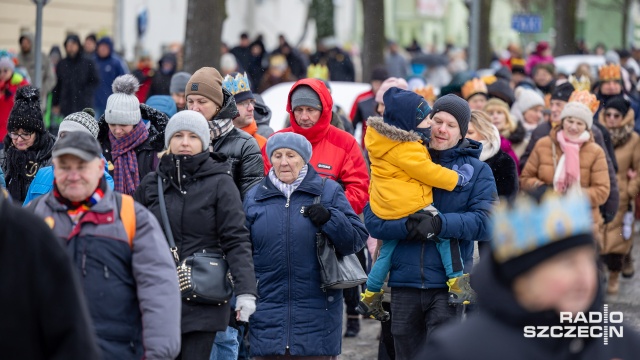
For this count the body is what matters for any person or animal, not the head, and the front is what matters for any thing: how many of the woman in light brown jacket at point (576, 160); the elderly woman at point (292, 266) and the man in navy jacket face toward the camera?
3

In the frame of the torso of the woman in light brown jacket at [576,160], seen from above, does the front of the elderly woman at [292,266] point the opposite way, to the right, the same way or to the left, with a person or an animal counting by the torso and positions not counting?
the same way

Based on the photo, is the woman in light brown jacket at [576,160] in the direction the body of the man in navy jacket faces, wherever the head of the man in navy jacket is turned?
no

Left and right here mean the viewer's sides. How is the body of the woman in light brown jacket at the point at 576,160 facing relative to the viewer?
facing the viewer

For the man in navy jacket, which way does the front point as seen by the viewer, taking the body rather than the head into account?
toward the camera

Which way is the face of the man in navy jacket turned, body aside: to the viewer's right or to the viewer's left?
to the viewer's left

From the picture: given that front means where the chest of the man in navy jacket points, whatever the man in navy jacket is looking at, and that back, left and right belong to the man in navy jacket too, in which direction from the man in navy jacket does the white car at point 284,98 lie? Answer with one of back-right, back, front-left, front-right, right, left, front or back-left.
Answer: back

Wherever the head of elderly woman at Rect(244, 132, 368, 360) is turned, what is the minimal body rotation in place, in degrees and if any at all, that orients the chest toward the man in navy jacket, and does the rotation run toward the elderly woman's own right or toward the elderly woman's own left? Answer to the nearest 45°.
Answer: approximately 90° to the elderly woman's own left

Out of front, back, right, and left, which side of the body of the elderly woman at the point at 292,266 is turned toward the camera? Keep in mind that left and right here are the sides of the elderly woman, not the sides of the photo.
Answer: front

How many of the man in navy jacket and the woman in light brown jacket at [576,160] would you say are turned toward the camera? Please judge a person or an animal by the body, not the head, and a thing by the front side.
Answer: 2

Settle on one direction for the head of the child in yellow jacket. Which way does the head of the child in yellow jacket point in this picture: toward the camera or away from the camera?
away from the camera

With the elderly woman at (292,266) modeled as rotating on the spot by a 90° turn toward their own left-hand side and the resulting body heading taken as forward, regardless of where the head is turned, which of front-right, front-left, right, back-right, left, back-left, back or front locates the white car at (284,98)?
left

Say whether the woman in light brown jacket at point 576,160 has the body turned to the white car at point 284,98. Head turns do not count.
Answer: no

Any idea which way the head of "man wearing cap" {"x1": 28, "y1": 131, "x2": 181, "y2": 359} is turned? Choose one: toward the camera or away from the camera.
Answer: toward the camera

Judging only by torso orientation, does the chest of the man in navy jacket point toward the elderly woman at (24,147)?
no

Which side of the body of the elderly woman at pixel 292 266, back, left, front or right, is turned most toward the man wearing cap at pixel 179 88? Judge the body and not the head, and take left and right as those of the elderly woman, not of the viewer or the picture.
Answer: back
